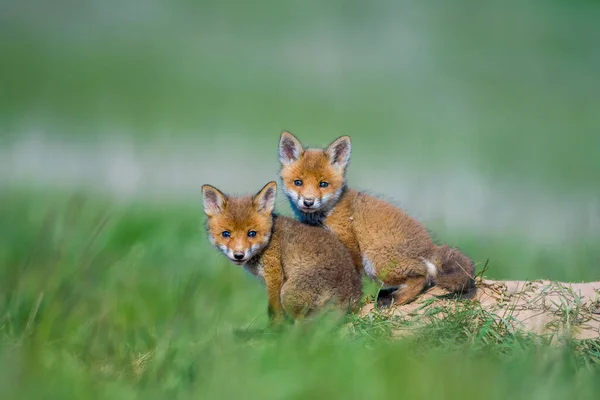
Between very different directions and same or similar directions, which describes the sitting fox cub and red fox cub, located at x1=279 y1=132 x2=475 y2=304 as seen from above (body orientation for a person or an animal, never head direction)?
same or similar directions

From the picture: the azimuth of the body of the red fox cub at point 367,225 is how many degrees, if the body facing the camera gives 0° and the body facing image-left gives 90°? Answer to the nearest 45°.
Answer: approximately 90°

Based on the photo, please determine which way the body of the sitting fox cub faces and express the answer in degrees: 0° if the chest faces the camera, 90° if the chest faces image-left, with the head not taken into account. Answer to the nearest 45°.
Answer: approximately 90°

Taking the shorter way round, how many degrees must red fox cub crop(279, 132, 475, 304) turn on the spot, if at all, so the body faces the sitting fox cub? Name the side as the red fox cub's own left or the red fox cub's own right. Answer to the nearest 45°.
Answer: approximately 45° to the red fox cub's own left
